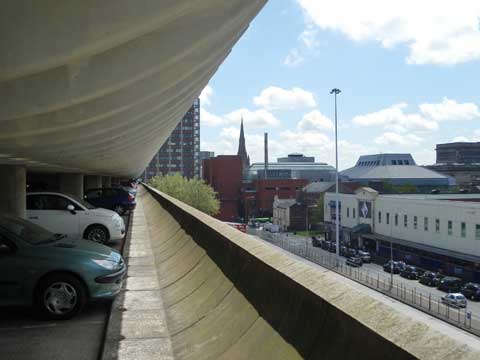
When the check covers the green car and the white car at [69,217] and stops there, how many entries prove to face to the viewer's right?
2

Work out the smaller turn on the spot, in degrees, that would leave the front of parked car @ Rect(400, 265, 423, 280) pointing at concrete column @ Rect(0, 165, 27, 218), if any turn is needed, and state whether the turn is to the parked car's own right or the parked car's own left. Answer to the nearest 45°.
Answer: approximately 45° to the parked car's own right

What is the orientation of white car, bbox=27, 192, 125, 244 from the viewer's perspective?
to the viewer's right

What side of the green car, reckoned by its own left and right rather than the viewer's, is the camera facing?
right
